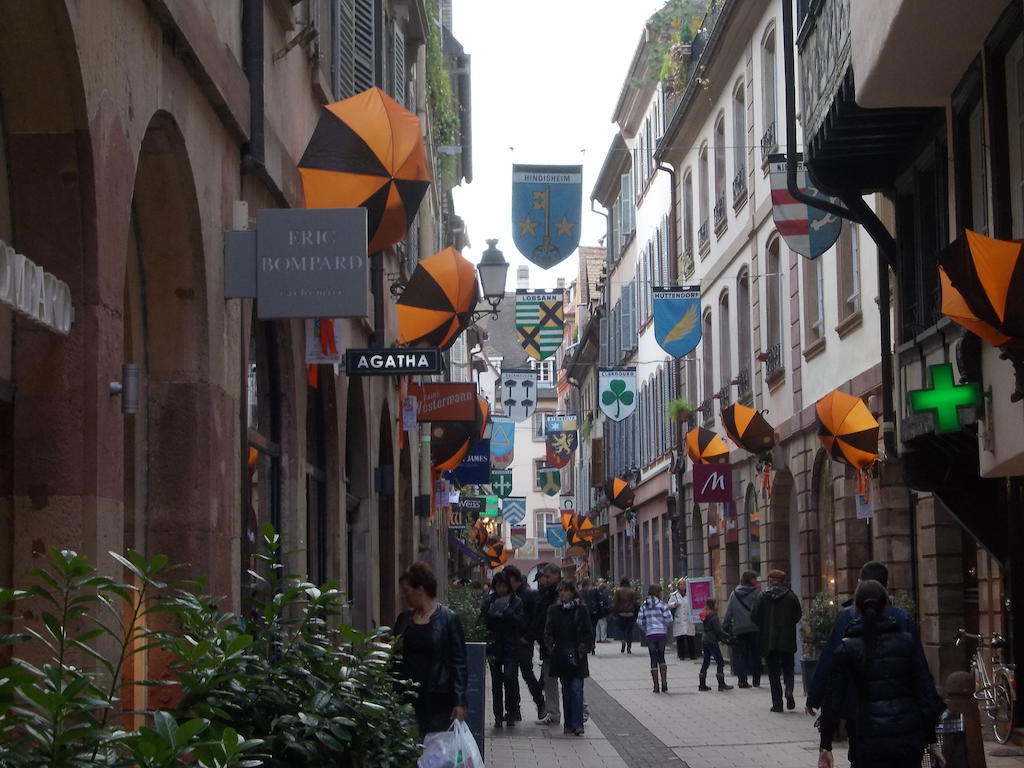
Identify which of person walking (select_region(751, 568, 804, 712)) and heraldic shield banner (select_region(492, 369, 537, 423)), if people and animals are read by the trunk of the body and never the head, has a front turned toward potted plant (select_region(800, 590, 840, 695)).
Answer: the heraldic shield banner

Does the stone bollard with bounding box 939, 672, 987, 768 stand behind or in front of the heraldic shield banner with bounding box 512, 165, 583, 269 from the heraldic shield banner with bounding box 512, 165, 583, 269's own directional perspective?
in front

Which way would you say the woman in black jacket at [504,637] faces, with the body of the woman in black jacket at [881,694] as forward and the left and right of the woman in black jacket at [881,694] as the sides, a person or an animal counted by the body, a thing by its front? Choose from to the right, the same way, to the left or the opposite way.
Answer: the opposite way

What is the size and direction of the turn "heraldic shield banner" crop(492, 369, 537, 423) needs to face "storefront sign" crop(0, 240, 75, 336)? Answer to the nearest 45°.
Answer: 0° — it already faces it

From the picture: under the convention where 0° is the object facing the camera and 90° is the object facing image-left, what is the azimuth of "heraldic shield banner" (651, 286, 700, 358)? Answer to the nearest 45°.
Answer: approximately 0°

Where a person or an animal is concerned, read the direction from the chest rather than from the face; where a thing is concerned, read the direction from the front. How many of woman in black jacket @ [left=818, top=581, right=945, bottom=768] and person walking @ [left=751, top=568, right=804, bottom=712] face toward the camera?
0

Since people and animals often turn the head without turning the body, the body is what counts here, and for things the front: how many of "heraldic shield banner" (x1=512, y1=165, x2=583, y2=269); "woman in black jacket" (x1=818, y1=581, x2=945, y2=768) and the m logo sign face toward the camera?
2

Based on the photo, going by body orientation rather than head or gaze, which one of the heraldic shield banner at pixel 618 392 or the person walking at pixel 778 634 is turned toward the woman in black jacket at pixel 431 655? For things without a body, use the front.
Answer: the heraldic shield banner

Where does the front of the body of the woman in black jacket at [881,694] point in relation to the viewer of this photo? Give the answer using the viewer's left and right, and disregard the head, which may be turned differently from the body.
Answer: facing away from the viewer
